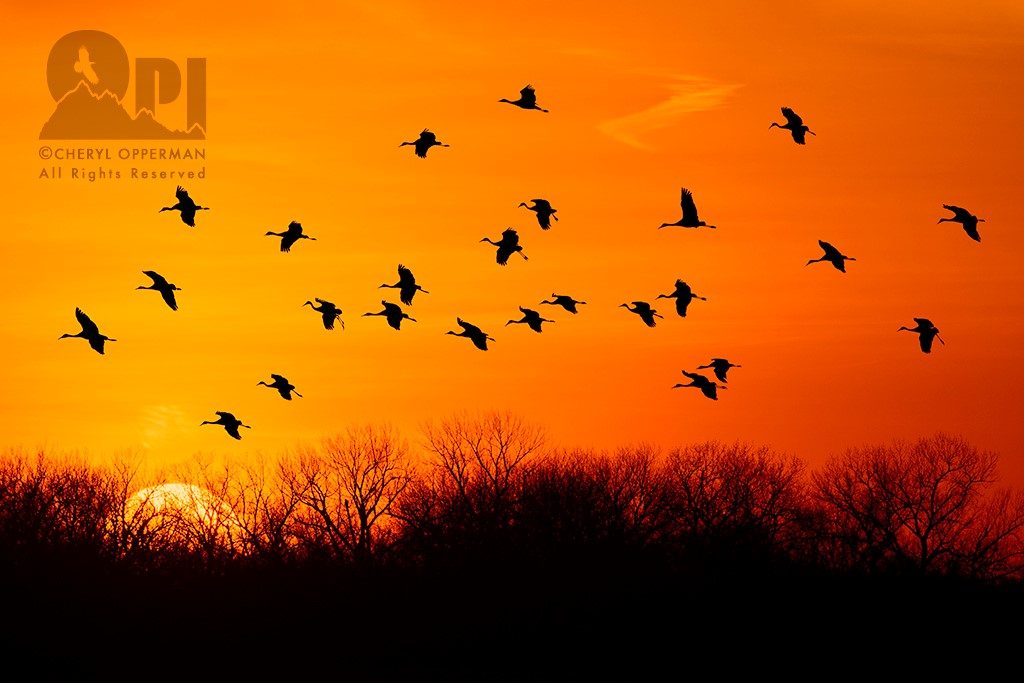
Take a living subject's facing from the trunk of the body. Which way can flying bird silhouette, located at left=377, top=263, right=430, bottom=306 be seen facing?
to the viewer's left

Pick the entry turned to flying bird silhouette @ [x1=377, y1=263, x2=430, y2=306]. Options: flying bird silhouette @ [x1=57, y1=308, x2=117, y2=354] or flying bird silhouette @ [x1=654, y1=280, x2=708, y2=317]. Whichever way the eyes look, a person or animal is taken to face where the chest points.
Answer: flying bird silhouette @ [x1=654, y1=280, x2=708, y2=317]

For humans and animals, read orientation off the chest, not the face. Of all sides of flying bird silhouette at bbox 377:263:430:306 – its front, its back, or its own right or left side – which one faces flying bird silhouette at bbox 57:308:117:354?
front

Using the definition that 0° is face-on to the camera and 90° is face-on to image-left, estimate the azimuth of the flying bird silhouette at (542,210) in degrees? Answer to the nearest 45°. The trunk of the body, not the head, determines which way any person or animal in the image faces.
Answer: approximately 90°

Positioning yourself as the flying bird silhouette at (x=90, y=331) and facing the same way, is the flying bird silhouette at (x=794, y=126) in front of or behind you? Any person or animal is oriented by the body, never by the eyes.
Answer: behind

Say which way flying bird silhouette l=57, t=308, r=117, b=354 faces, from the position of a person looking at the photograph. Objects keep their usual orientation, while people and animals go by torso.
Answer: facing to the left of the viewer

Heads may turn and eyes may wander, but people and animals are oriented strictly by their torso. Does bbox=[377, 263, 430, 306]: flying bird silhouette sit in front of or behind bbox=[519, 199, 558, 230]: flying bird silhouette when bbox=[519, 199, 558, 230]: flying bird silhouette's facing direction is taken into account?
in front

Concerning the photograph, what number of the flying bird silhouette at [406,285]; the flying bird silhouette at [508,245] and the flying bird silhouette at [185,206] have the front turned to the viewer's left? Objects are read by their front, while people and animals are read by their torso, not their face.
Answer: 3

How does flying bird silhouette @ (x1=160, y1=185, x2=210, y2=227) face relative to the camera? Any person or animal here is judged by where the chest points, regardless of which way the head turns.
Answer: to the viewer's left

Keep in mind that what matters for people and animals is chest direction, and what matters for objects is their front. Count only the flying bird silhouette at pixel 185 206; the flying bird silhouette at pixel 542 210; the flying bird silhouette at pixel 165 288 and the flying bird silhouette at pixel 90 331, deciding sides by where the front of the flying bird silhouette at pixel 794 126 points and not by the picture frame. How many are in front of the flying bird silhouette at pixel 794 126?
4

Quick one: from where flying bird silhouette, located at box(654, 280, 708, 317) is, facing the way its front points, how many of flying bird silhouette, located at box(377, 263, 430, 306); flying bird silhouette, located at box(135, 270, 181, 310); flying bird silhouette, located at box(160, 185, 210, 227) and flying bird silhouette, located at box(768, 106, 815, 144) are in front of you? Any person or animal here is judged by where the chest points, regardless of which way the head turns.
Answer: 3

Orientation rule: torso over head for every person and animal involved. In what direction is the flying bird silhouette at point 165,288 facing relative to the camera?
to the viewer's left

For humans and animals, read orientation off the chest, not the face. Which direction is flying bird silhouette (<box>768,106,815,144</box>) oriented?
to the viewer's left
